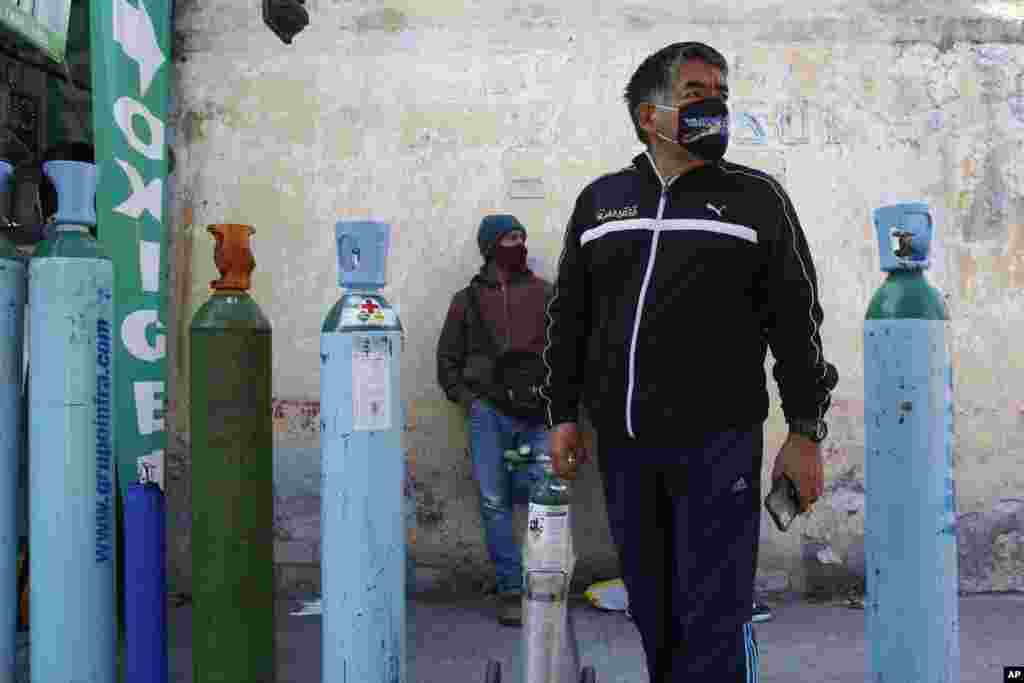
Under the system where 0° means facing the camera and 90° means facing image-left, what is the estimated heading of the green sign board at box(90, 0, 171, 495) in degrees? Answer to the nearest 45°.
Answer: approximately 0°

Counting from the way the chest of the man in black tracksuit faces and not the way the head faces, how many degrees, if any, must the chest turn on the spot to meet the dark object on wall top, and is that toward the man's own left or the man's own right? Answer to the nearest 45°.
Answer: approximately 135° to the man's own right

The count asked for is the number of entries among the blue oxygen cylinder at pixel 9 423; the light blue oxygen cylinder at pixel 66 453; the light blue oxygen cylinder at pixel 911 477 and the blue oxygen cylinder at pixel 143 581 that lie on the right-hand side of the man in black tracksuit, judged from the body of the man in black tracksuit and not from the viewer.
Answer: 3

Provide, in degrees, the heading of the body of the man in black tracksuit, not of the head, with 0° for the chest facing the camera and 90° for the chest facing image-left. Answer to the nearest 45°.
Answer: approximately 0°

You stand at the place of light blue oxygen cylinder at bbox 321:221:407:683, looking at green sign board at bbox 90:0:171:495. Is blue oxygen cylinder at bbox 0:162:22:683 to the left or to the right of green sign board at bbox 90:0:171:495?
left

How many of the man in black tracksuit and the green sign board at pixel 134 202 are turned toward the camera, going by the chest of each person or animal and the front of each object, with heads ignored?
2

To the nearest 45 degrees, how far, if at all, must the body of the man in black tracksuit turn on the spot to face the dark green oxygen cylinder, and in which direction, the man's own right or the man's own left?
approximately 90° to the man's own right

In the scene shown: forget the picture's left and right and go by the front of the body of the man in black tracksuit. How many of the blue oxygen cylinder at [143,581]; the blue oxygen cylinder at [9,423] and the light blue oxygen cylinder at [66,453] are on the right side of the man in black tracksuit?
3
